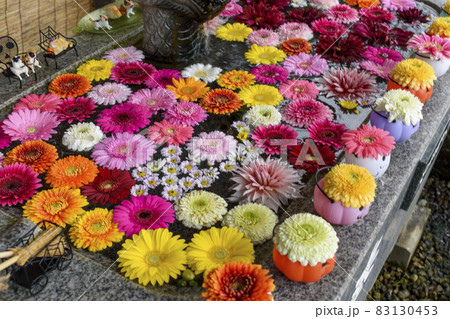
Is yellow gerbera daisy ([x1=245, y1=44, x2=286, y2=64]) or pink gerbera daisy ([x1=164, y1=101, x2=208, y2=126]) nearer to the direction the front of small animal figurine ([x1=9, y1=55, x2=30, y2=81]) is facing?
the pink gerbera daisy

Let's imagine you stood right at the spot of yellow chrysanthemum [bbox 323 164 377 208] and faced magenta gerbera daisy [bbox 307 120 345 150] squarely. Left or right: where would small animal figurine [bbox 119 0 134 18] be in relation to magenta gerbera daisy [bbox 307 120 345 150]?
left

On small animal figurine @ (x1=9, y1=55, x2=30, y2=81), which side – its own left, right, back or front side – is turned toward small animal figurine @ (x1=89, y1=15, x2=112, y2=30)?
left

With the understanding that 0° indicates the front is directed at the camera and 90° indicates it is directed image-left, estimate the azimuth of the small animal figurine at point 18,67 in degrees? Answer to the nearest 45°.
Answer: approximately 315°

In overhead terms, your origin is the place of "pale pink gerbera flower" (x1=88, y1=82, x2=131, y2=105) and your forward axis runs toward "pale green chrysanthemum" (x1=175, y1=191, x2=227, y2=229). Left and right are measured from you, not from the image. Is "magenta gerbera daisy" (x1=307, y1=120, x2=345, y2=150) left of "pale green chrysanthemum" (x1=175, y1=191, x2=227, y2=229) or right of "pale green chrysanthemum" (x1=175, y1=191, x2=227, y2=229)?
left

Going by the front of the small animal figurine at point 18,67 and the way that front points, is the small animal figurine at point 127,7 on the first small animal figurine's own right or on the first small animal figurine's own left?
on the first small animal figurine's own left

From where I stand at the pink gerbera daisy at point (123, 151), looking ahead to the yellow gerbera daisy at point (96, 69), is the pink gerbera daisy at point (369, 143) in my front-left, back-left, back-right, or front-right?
back-right
